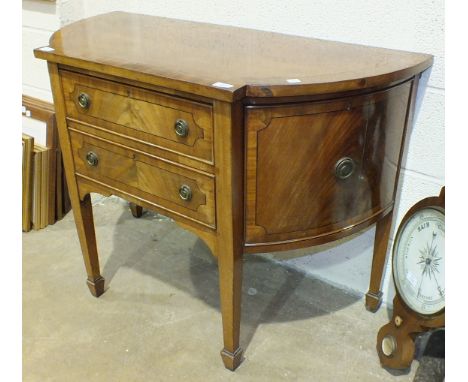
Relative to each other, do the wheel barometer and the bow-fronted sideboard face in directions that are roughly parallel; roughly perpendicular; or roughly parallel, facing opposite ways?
roughly parallel

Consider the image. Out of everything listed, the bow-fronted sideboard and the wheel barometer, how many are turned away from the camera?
0

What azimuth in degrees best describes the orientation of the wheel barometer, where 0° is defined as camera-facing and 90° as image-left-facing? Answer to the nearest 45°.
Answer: approximately 45°
